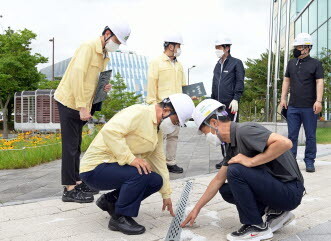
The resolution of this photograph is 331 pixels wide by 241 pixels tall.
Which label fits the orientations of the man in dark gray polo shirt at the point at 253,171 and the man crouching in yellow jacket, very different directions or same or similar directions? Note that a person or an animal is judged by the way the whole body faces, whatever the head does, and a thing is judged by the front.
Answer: very different directions

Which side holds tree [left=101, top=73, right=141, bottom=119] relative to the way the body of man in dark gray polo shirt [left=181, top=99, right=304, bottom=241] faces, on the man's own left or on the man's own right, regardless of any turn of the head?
on the man's own right

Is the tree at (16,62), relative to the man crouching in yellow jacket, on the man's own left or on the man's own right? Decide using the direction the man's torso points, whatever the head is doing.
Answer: on the man's own left

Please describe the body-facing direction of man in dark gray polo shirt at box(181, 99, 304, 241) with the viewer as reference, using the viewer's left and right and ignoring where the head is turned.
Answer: facing to the left of the viewer

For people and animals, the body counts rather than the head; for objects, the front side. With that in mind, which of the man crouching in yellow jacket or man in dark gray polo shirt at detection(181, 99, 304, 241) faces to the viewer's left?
the man in dark gray polo shirt

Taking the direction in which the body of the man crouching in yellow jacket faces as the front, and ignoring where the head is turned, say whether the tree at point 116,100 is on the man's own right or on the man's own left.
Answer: on the man's own left

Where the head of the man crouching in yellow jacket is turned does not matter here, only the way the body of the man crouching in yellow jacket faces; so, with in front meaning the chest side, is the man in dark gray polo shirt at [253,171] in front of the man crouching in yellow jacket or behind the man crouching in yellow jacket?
in front

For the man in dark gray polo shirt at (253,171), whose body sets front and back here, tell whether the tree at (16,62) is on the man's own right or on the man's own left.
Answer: on the man's own right

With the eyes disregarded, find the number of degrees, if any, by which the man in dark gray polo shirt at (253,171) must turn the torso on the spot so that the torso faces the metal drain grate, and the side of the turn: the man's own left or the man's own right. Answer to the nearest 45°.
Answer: approximately 45° to the man's own right

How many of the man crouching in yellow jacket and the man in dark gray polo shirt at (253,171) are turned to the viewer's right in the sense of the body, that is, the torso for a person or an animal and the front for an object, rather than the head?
1

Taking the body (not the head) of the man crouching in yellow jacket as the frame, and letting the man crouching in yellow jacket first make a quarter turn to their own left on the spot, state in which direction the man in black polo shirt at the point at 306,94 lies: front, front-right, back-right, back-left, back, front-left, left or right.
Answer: front-right

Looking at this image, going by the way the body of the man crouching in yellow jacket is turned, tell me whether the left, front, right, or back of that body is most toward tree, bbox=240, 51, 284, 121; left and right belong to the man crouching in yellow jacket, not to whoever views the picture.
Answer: left

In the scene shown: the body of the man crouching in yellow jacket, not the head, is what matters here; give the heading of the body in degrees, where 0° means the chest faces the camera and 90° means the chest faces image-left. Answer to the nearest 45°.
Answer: approximately 270°

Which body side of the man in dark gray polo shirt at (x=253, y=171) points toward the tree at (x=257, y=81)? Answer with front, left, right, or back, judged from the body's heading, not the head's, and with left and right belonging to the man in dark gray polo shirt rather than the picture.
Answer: right

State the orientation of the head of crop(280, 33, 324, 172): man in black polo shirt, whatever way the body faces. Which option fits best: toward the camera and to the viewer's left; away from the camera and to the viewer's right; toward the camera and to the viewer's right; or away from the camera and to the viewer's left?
toward the camera and to the viewer's left
